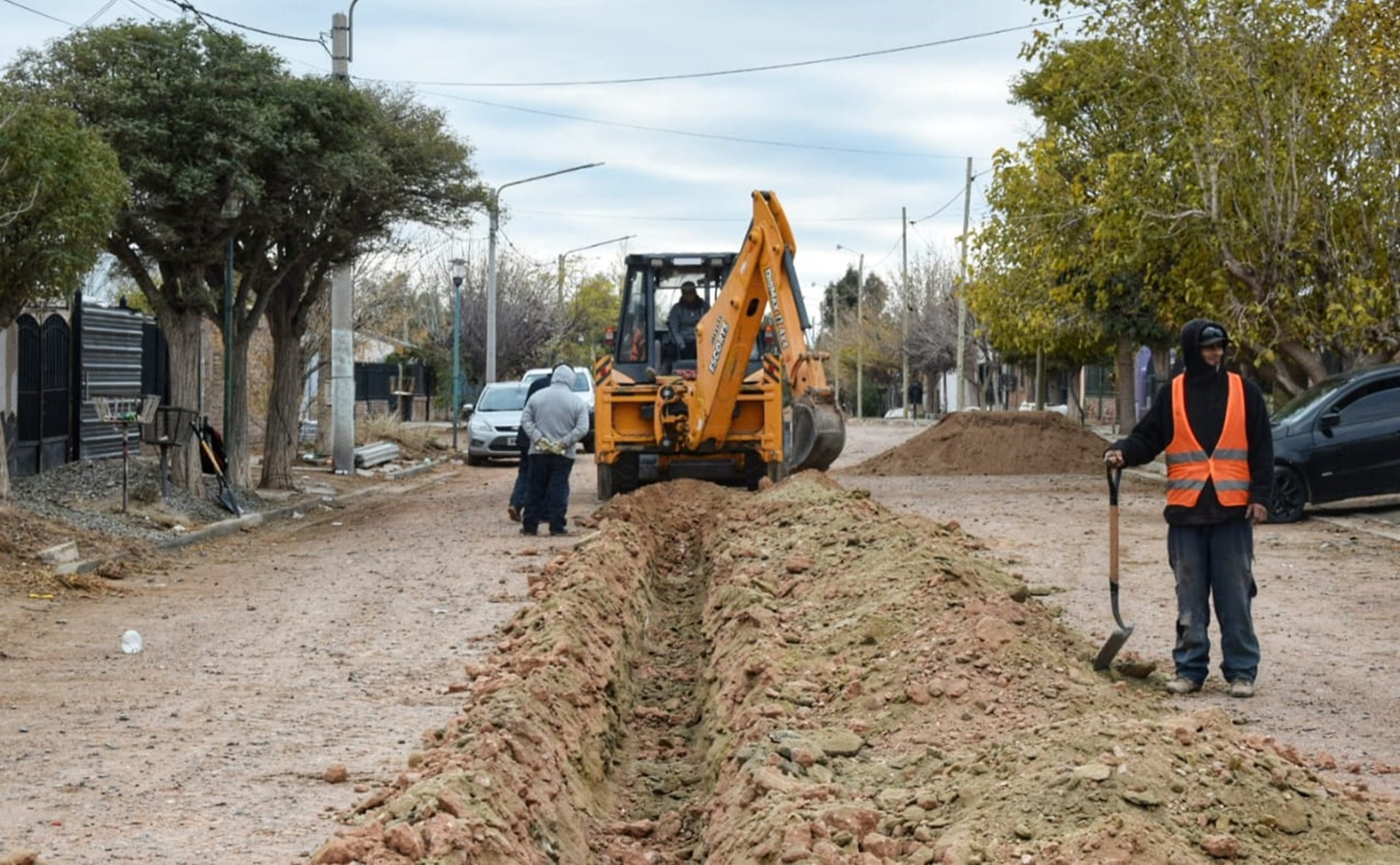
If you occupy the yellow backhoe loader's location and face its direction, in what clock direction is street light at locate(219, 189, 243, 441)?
The street light is roughly at 9 o'clock from the yellow backhoe loader.

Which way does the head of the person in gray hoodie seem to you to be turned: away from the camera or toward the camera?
away from the camera

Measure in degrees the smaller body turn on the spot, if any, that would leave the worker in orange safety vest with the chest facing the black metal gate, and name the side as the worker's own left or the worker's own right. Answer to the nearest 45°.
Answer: approximately 135° to the worker's own right

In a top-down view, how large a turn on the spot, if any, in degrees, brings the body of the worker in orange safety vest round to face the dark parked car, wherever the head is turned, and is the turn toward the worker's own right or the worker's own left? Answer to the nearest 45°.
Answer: approximately 180°

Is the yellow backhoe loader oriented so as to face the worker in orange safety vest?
no

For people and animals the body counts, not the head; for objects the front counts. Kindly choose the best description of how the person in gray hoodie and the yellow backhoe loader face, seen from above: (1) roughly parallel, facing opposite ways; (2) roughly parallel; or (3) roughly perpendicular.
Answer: roughly parallel

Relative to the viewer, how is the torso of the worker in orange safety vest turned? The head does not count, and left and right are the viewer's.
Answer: facing the viewer

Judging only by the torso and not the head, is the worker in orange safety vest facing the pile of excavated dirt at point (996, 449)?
no

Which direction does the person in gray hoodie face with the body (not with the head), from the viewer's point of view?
away from the camera

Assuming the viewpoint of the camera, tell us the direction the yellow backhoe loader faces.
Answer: facing away from the viewer

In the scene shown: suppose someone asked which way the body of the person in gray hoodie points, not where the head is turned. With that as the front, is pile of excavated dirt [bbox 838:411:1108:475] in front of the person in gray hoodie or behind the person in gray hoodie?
in front

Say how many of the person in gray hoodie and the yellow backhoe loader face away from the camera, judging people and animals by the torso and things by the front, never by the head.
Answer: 2

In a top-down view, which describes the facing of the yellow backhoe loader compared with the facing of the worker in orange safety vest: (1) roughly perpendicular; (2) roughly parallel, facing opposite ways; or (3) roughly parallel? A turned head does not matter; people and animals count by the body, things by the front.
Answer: roughly parallel, facing opposite ways

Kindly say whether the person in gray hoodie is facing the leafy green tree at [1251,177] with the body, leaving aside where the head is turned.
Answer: no

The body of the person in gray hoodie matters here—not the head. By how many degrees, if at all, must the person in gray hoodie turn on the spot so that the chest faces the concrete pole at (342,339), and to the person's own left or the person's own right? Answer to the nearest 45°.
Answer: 0° — they already face it
